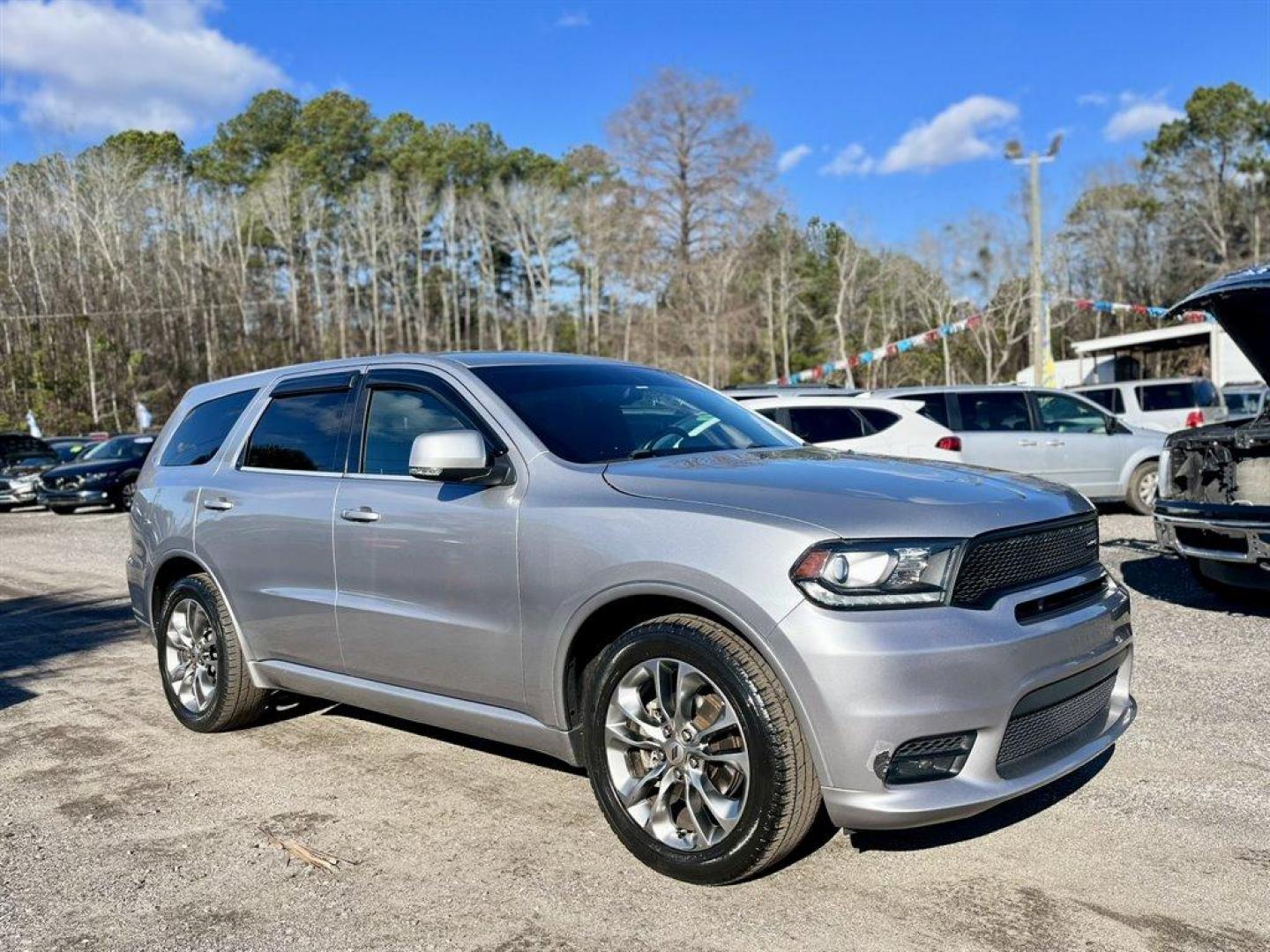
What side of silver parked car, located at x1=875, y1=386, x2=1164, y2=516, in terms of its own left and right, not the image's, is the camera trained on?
right

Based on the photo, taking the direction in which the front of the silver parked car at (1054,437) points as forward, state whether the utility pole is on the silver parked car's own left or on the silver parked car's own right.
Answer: on the silver parked car's own left

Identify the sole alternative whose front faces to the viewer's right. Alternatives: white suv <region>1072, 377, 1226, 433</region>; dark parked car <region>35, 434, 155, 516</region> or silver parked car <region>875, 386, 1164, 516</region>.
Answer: the silver parked car

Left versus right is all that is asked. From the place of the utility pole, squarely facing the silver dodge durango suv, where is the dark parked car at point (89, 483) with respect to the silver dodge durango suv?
right

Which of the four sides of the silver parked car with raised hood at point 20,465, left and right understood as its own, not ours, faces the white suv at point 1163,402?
left

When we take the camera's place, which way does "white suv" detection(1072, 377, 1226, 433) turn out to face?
facing away from the viewer and to the left of the viewer

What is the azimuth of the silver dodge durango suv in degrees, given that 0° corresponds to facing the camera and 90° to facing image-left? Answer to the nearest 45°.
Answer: approximately 315°

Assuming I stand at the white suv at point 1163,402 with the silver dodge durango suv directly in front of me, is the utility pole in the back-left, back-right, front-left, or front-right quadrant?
back-right

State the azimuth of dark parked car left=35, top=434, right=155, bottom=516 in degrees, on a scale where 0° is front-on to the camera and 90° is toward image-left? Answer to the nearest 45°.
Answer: approximately 45°

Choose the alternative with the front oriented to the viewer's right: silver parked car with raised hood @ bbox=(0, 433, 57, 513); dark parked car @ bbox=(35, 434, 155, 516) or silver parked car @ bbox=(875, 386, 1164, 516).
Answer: the silver parked car @ bbox=(875, 386, 1164, 516)

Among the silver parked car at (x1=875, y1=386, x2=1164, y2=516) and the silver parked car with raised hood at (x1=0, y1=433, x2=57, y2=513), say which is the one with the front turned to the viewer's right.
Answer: the silver parked car at (x1=875, y1=386, x2=1164, y2=516)
